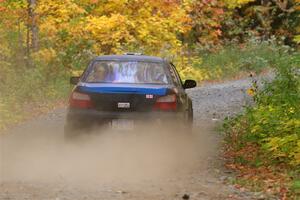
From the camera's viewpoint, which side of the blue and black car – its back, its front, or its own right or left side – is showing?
back
